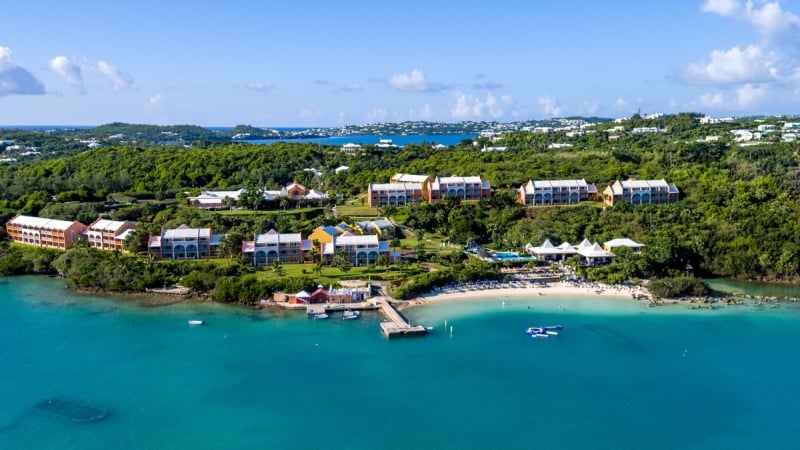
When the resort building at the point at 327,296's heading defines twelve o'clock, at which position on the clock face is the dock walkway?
The dock walkway is roughly at 11 o'clock from the resort building.

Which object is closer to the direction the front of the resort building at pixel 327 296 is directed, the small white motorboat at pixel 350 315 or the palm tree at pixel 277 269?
the small white motorboat

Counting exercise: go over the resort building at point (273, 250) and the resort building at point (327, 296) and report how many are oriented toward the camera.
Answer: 2

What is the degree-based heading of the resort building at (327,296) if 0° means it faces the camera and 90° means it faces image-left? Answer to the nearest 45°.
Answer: approximately 0°

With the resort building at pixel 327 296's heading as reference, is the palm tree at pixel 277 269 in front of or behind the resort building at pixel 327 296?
behind

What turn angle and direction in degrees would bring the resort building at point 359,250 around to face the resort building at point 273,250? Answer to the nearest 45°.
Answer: approximately 90° to its right

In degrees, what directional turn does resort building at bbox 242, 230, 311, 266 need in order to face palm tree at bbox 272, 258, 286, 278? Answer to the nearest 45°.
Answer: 0° — it already faces it

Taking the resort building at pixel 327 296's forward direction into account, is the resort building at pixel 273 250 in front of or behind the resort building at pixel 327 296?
behind

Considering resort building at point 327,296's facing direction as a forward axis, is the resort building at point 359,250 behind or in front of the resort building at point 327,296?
behind

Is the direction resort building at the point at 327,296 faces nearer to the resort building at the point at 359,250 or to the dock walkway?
the dock walkway
